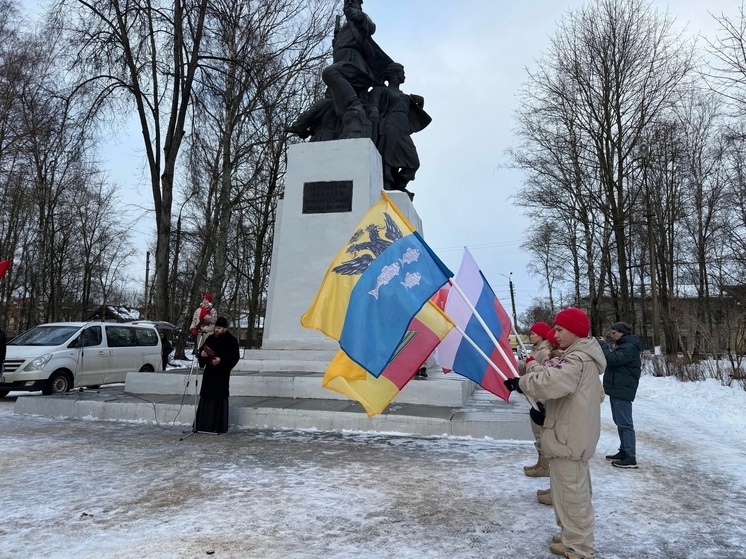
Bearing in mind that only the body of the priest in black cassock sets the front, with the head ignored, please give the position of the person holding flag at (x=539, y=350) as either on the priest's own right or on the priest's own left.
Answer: on the priest's own left

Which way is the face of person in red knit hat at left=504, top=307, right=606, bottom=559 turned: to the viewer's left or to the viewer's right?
to the viewer's left

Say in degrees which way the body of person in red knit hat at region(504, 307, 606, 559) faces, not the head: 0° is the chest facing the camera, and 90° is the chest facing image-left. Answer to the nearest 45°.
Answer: approximately 90°

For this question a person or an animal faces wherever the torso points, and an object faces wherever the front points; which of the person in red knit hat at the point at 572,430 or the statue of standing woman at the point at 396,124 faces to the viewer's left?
the person in red knit hat

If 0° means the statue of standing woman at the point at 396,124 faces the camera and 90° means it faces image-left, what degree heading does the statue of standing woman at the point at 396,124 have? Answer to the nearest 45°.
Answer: approximately 315°

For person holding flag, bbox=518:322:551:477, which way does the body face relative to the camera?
to the viewer's left

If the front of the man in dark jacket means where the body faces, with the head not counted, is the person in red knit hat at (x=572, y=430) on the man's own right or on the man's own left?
on the man's own left

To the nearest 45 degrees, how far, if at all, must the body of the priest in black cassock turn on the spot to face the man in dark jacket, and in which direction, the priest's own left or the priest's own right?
approximately 90° to the priest's own left

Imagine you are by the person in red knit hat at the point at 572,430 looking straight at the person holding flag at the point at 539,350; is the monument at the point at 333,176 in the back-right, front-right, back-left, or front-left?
front-left

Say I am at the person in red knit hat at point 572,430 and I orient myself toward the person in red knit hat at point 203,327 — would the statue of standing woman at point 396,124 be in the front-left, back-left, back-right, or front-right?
front-right
